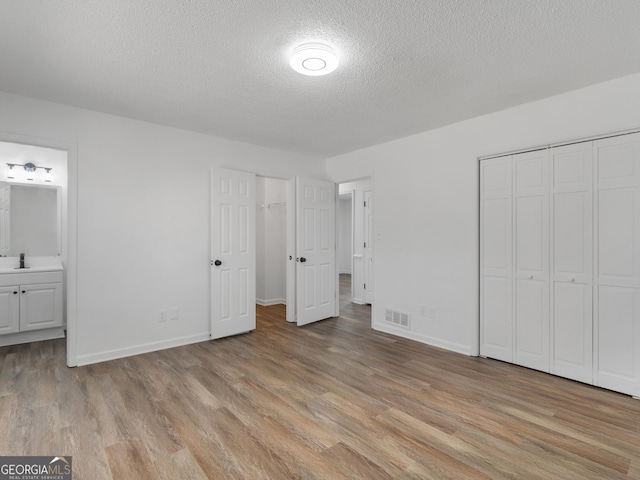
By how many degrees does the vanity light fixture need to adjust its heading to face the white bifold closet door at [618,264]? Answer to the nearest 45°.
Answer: approximately 45° to its left

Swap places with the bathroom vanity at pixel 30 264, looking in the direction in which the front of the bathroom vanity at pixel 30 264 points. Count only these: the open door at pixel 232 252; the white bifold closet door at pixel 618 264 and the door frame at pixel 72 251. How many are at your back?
0

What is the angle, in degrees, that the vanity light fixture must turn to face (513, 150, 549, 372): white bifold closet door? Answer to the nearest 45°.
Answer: approximately 45° to its left

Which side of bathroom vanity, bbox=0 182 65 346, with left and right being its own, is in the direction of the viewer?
front

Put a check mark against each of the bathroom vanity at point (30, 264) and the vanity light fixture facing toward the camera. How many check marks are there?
2

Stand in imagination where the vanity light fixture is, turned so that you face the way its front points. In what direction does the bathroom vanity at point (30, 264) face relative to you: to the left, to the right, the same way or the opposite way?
the same way

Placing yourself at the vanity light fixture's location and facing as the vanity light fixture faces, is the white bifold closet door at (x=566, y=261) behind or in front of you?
in front

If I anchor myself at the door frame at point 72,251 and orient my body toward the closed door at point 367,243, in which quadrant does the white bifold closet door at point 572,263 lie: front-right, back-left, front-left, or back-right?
front-right

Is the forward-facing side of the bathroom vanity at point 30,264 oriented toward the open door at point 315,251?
no

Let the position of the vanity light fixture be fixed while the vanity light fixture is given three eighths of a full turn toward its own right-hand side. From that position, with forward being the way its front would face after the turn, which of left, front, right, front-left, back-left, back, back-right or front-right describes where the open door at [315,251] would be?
back

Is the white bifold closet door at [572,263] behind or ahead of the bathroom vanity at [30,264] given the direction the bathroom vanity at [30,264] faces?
ahead

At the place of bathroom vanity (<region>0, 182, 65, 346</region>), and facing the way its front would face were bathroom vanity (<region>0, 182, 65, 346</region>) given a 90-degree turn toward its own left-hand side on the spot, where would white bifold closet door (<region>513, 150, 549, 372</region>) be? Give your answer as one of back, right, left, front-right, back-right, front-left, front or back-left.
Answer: front-right

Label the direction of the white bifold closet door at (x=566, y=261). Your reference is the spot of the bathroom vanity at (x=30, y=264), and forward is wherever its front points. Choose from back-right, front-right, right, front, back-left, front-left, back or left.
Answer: front-left

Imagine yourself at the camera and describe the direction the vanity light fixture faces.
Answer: facing the viewer
